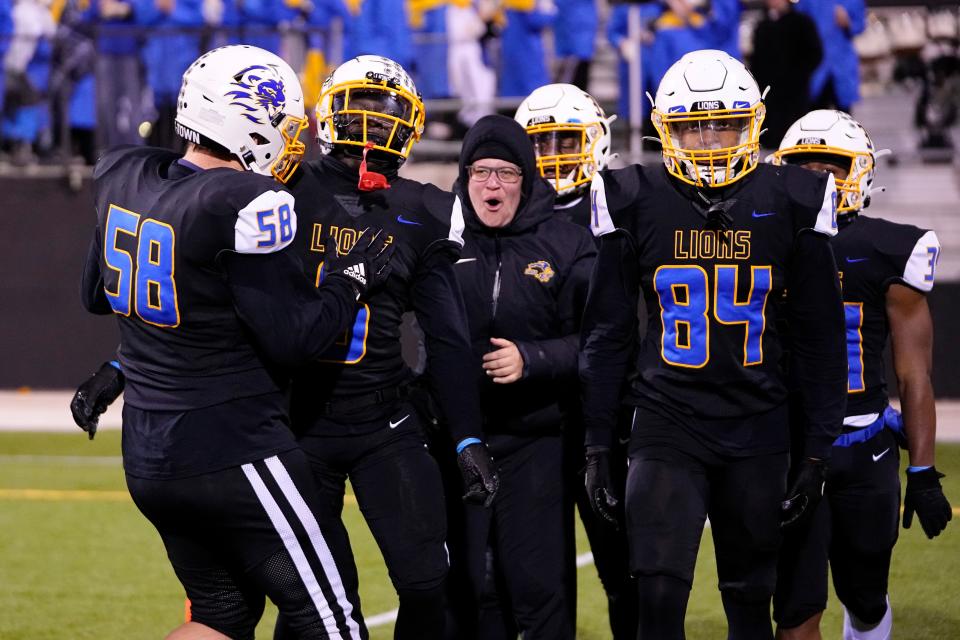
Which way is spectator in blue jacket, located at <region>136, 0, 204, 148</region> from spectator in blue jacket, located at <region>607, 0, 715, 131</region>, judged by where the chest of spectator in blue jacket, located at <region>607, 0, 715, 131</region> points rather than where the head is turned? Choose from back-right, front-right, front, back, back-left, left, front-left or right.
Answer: right

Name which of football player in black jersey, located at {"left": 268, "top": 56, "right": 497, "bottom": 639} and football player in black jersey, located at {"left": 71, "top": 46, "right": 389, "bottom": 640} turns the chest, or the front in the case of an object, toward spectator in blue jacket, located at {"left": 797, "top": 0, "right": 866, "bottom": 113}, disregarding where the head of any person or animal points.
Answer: football player in black jersey, located at {"left": 71, "top": 46, "right": 389, "bottom": 640}

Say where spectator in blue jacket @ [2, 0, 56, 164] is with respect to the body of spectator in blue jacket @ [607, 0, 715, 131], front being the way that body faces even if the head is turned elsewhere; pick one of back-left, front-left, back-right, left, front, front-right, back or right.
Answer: right

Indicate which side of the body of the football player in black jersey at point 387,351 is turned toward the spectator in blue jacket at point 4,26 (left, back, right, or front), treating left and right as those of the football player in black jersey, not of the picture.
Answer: back

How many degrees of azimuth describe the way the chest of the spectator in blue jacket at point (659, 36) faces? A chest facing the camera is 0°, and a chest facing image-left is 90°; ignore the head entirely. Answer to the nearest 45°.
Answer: approximately 0°

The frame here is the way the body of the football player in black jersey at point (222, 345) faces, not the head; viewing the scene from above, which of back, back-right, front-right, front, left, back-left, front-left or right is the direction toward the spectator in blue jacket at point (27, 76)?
front-left

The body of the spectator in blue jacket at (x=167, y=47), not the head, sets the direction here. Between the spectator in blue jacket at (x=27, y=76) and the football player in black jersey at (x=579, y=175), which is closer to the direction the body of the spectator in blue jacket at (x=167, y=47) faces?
the football player in black jersey

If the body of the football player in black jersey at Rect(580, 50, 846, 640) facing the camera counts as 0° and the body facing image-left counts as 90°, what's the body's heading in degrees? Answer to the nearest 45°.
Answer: approximately 0°

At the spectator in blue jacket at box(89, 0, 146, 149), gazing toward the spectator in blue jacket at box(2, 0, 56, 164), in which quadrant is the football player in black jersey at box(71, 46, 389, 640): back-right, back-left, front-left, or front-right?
back-left

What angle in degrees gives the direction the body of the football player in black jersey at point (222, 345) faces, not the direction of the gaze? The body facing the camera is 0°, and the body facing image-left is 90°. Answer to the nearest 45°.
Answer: approximately 225°

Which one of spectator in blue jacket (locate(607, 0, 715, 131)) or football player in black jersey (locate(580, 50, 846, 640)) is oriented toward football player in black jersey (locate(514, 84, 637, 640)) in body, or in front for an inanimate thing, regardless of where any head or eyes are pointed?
the spectator in blue jacket
